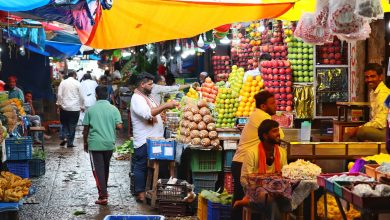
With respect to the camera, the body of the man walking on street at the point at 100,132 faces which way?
away from the camera

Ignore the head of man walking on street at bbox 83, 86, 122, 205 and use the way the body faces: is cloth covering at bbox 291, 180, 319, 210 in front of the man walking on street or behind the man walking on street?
behind

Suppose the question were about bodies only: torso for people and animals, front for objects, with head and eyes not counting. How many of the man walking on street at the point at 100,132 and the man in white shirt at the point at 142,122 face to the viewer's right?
1

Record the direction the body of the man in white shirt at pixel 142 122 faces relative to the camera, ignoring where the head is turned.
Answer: to the viewer's right

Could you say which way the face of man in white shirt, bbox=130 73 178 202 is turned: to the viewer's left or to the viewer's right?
to the viewer's right

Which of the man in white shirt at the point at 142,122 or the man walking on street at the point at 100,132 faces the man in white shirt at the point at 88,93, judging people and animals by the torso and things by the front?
the man walking on street

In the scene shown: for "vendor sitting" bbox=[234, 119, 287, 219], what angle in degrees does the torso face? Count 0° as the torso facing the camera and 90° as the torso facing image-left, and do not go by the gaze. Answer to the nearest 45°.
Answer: approximately 315°

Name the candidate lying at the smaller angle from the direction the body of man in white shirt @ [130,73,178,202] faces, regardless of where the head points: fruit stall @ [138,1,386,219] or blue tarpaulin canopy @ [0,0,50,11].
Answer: the fruit stall
